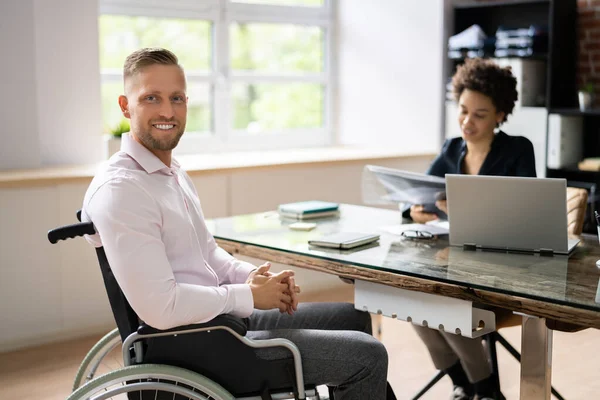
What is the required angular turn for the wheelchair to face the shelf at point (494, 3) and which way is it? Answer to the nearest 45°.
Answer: approximately 45° to its left

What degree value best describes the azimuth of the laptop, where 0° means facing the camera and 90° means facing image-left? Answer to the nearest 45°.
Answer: approximately 180°

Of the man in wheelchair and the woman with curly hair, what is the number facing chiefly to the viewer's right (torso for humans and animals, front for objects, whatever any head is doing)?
1

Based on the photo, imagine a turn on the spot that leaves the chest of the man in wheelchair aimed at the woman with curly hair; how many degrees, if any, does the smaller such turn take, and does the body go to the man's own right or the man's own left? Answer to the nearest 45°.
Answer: approximately 45° to the man's own left

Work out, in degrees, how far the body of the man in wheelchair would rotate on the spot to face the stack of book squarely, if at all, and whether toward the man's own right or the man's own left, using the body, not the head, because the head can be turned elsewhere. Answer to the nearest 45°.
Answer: approximately 90° to the man's own left

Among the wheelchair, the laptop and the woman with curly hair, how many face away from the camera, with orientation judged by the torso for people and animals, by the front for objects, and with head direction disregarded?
1

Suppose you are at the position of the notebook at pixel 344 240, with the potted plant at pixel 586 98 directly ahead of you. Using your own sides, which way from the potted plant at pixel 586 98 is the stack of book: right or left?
left

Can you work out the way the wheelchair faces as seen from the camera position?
facing to the right of the viewer

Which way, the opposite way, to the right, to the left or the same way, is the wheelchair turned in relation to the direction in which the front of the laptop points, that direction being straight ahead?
to the right

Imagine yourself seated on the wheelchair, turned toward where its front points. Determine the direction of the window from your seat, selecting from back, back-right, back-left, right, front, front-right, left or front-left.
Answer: left

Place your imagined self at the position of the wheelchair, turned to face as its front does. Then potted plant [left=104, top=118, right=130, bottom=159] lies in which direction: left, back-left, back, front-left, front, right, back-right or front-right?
left

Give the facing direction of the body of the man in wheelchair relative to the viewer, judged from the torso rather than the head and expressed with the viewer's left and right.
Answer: facing to the right of the viewer

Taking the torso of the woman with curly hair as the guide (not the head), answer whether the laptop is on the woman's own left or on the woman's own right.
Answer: on the woman's own left
